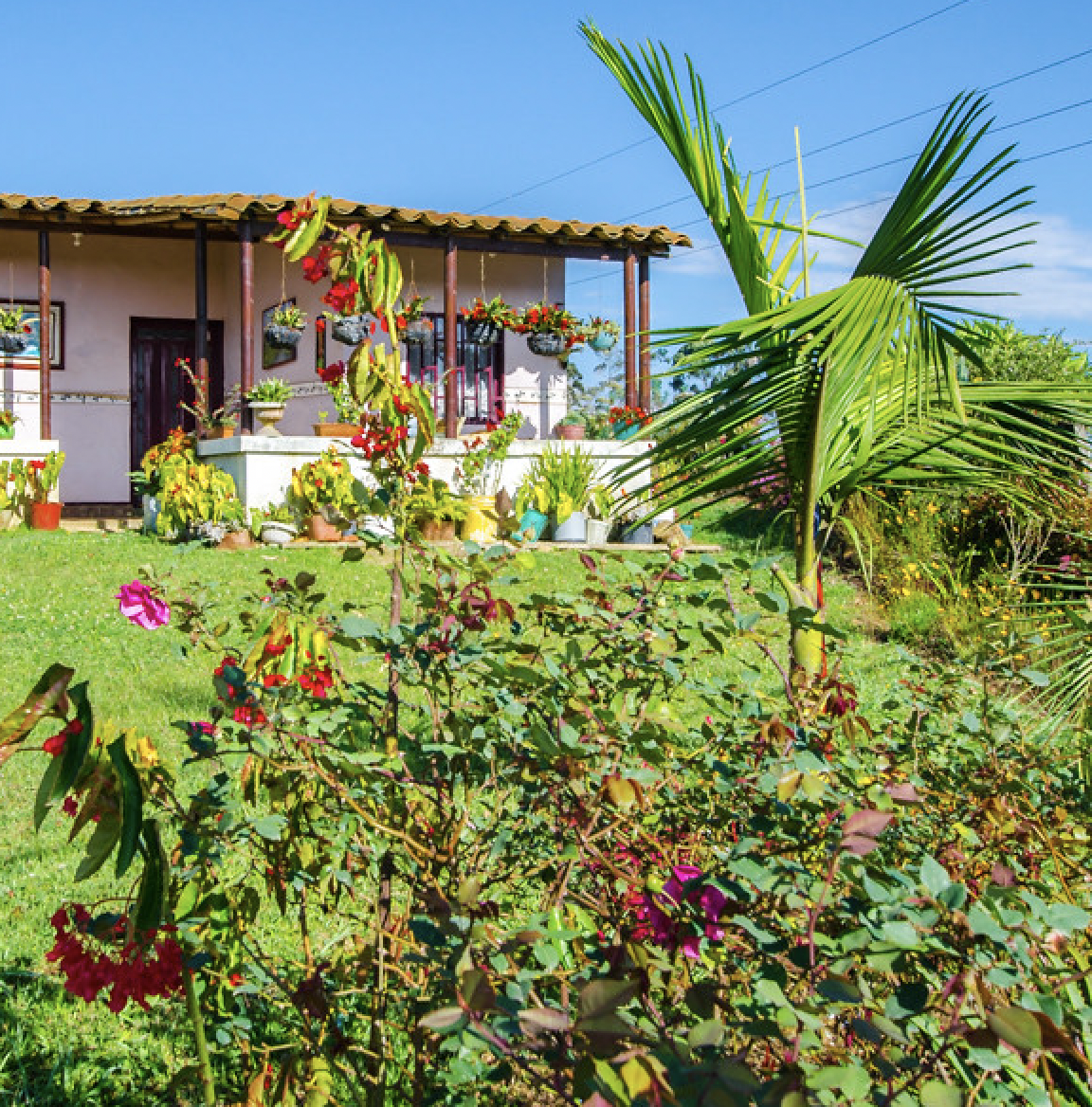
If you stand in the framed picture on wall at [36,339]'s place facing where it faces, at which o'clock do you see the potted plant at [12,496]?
The potted plant is roughly at 12 o'clock from the framed picture on wall.

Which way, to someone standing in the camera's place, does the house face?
facing the viewer

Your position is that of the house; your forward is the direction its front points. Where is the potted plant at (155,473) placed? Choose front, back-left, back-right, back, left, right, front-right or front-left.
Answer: front

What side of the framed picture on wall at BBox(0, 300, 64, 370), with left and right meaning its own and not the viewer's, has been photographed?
front

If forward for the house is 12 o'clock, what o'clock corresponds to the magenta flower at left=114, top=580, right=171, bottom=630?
The magenta flower is roughly at 12 o'clock from the house.

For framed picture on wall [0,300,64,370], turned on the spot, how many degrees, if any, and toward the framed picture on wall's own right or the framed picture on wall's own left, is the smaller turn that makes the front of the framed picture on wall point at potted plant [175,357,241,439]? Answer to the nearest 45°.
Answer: approximately 45° to the framed picture on wall's own left

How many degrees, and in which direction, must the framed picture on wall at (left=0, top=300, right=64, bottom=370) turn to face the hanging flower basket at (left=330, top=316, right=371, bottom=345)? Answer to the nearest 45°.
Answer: approximately 45° to its left

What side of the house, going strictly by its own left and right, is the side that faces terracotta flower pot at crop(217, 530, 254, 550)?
front

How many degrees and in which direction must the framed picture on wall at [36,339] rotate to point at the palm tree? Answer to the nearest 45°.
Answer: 0° — it already faces it

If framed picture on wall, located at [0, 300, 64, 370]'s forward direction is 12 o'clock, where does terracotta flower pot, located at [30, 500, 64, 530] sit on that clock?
The terracotta flower pot is roughly at 12 o'clock from the framed picture on wall.
